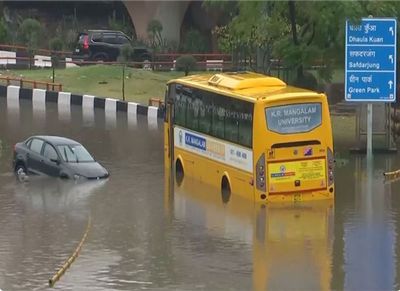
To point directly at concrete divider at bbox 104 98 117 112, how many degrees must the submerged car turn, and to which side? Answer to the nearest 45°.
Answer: approximately 135° to its left

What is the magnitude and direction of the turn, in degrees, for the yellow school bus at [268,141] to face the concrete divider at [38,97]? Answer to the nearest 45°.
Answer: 0° — it already faces it

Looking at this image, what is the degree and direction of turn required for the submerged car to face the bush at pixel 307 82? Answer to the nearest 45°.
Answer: approximately 90° to its left

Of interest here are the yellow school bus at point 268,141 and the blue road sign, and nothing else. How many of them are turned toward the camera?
1

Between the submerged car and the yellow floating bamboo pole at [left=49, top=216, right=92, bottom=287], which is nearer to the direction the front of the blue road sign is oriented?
the yellow floating bamboo pole

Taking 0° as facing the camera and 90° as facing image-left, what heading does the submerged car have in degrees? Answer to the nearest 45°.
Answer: approximately 315°

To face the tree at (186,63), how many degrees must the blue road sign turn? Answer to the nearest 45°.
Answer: approximately 135° to its right

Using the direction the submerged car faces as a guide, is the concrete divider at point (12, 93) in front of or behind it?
behind

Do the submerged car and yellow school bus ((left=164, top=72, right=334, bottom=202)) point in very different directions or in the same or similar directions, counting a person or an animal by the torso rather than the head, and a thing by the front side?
very different directions

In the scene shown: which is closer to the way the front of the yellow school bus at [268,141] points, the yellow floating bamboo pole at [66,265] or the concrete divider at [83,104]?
the concrete divider

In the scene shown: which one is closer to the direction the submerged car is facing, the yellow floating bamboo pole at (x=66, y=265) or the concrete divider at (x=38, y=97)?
the yellow floating bamboo pole
